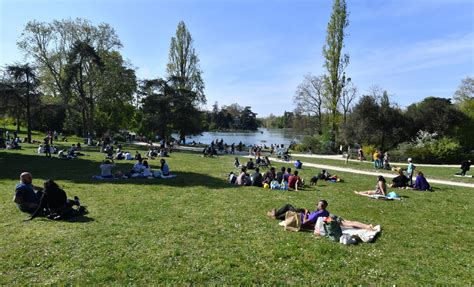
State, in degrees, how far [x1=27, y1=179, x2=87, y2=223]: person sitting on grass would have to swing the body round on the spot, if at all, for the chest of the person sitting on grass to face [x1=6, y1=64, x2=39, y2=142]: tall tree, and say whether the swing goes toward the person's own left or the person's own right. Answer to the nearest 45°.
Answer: approximately 90° to the person's own left

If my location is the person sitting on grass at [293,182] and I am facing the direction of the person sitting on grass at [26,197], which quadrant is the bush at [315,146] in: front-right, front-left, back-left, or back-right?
back-right

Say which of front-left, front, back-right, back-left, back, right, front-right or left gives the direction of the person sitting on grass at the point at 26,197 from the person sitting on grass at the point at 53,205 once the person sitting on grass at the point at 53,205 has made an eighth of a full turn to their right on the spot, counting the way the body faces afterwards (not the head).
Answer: back

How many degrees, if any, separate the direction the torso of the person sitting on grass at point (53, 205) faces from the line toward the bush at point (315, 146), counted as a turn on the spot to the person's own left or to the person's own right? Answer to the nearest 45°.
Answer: approximately 45° to the person's own left

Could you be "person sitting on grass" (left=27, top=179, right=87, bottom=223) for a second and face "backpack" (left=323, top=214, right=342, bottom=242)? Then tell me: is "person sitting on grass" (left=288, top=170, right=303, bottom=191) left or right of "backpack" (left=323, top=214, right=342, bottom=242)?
left

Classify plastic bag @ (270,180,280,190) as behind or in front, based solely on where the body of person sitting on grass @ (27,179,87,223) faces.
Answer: in front

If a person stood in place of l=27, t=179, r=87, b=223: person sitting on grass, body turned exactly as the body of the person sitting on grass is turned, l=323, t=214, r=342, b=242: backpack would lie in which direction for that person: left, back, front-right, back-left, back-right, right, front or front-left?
front-right

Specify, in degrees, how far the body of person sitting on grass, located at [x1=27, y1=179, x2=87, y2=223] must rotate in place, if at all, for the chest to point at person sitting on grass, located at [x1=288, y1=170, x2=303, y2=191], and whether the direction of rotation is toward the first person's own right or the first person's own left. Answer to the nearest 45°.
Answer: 0° — they already face them

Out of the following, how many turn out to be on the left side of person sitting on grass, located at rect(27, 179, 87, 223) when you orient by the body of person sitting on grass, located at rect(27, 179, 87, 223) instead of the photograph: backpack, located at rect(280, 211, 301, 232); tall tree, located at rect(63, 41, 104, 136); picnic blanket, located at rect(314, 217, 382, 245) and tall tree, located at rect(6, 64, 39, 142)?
2

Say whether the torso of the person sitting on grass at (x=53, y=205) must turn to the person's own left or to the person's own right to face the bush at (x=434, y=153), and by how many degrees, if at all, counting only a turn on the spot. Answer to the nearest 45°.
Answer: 0° — they already face it

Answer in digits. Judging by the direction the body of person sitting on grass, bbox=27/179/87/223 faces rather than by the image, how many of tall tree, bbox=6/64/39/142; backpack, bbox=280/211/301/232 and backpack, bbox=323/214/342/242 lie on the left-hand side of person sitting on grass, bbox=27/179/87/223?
1
